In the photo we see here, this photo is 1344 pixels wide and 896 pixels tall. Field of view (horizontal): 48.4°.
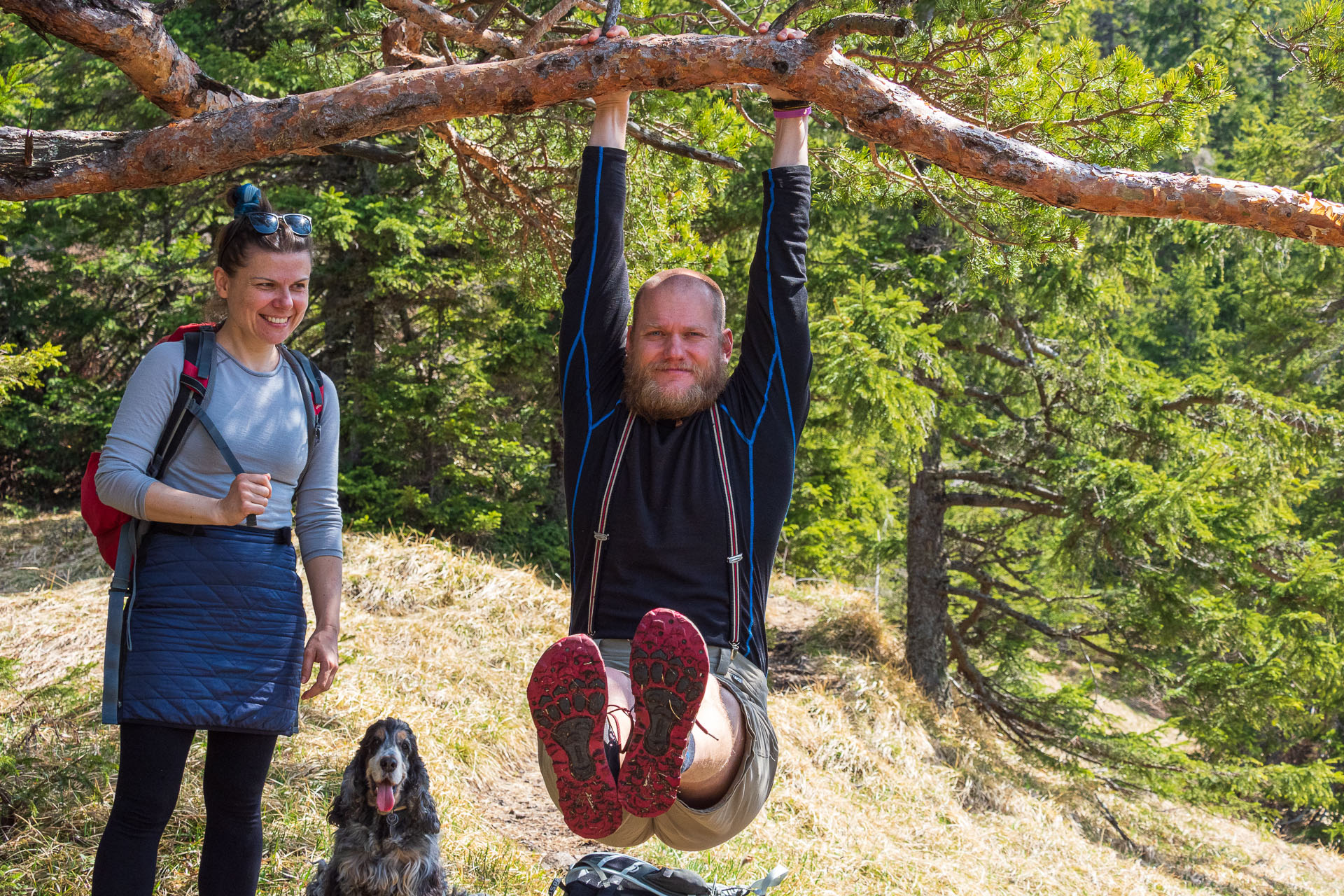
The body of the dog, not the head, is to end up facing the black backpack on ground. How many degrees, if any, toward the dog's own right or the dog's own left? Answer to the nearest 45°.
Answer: approximately 90° to the dog's own left

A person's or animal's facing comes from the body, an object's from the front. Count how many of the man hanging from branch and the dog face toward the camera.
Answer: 2

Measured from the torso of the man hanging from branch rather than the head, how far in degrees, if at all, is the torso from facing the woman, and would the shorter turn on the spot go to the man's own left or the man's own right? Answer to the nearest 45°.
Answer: approximately 90° to the man's own right

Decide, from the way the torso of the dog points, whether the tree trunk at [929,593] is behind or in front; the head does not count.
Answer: behind

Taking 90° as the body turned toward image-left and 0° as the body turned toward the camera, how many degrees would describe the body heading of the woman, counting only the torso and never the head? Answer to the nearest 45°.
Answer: approximately 315°
